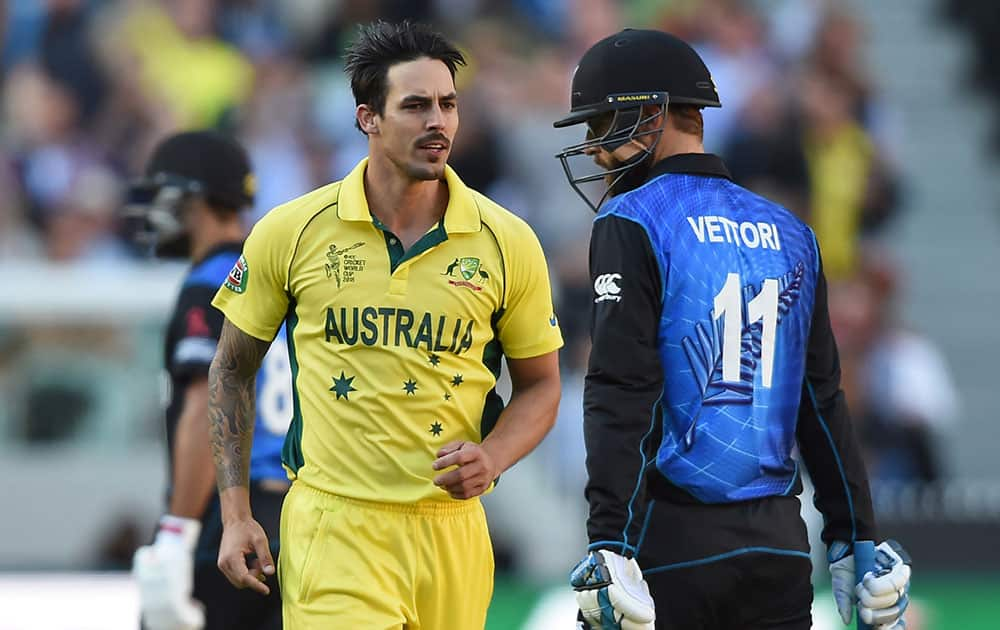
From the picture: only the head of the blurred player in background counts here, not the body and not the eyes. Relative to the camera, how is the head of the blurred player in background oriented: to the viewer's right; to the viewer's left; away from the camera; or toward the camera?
to the viewer's left

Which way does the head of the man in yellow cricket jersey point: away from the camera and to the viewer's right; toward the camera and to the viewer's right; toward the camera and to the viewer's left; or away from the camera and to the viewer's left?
toward the camera and to the viewer's right

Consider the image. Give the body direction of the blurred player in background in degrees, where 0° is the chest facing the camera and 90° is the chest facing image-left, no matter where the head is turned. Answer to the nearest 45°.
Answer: approximately 135°

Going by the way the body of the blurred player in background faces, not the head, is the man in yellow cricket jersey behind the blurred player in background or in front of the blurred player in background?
behind
